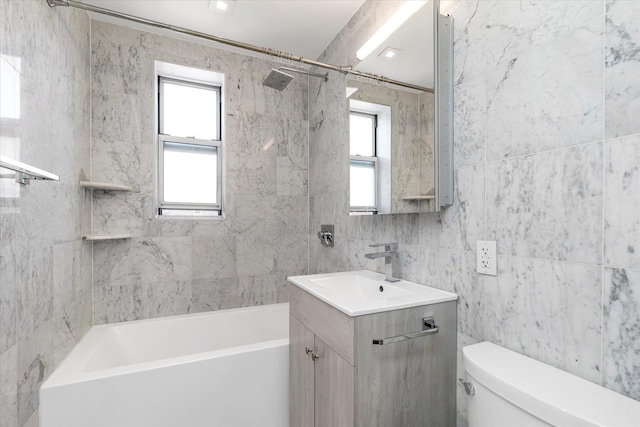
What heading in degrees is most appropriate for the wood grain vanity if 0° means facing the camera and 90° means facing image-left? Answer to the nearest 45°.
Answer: approximately 45°

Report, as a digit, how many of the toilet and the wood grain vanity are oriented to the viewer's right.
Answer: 0

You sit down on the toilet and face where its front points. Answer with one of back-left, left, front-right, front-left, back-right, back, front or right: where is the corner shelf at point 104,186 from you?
front-right

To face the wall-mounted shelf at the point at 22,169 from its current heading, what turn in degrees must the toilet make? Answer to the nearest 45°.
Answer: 0° — it already faces it

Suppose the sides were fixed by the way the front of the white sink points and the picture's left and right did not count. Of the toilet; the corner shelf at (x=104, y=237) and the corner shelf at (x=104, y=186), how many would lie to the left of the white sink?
1

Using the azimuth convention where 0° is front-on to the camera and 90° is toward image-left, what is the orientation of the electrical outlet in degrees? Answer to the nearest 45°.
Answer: approximately 45°

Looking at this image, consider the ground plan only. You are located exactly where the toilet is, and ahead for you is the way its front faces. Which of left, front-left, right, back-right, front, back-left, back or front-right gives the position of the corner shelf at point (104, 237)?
front-right

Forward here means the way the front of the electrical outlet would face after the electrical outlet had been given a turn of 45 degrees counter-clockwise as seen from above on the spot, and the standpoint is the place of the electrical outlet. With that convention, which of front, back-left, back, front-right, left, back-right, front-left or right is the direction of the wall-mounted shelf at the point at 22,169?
front-right

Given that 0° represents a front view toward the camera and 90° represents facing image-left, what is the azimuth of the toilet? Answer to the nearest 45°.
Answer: approximately 45°

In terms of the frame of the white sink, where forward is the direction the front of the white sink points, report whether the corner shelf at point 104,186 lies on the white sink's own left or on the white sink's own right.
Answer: on the white sink's own right
